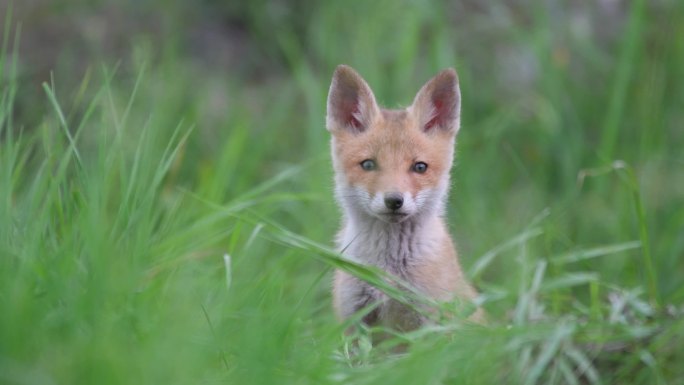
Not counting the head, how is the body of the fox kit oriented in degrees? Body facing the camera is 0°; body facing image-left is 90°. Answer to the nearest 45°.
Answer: approximately 0°
